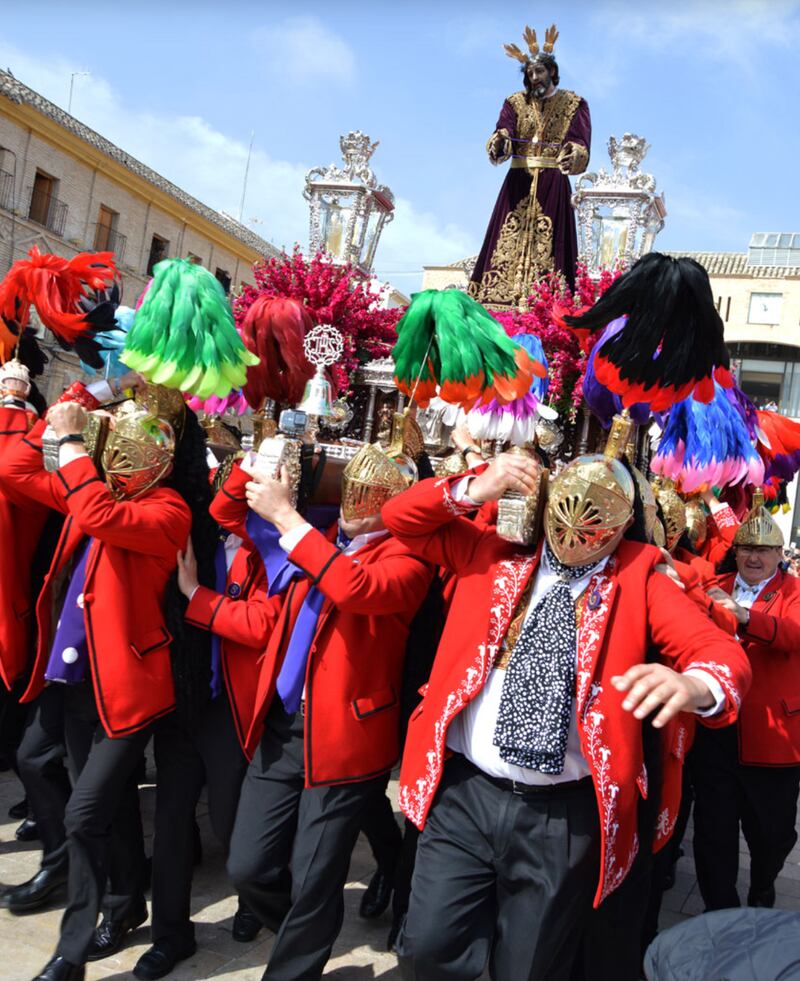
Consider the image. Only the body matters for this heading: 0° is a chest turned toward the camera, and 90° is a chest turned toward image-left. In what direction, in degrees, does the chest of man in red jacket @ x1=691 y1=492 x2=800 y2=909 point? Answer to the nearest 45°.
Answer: approximately 45°

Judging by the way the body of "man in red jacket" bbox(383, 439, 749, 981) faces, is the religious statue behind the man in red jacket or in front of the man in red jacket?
behind

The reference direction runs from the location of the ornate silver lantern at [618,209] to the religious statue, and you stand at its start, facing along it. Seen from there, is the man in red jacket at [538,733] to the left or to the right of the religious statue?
left

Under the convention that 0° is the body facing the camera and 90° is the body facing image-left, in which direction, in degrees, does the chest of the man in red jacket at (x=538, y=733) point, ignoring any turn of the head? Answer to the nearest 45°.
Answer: approximately 0°

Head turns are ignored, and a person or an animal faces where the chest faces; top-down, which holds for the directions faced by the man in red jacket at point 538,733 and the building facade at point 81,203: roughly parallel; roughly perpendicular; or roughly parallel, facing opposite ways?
roughly perpendicular

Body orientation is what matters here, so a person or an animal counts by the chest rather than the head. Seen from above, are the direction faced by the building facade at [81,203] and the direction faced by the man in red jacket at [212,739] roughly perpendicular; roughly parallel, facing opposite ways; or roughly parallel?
roughly perpendicular

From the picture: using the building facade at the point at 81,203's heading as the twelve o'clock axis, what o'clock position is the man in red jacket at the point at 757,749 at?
The man in red jacket is roughly at 1 o'clock from the building facade.

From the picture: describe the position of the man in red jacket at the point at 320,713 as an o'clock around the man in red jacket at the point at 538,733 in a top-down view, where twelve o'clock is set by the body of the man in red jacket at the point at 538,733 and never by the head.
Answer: the man in red jacket at the point at 320,713 is roughly at 4 o'clock from the man in red jacket at the point at 538,733.

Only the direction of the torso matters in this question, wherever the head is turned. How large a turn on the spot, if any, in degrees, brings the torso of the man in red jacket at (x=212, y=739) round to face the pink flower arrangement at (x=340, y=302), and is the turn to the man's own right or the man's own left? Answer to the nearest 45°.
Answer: approximately 135° to the man's own right

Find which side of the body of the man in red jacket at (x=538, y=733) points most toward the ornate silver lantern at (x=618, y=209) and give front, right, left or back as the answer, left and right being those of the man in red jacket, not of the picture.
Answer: back
